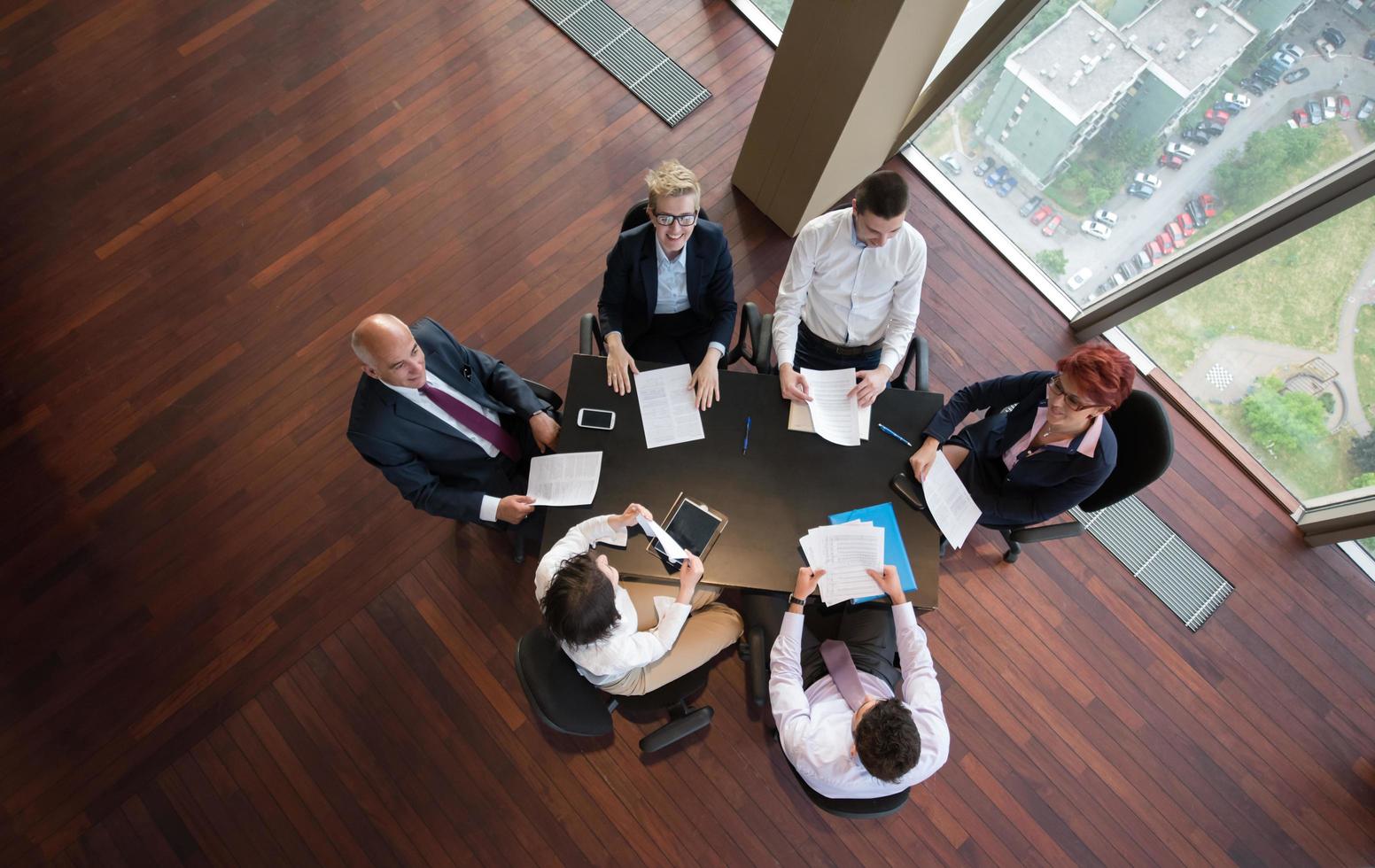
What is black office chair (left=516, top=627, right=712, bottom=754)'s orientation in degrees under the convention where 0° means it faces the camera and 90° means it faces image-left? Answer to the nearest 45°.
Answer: approximately 225°

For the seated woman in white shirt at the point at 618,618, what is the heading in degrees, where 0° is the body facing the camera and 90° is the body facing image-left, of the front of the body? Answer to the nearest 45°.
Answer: approximately 225°

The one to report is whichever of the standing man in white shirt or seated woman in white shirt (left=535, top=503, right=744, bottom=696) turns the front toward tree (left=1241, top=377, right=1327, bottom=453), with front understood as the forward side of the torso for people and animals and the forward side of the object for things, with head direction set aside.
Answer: the seated woman in white shirt

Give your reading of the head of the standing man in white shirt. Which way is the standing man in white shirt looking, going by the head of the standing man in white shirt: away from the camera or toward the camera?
toward the camera

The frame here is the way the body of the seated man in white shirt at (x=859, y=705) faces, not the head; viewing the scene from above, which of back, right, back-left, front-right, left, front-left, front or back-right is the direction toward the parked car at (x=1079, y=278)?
front

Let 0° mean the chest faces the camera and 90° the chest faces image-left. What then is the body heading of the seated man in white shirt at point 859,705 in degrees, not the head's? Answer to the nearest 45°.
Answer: approximately 180°

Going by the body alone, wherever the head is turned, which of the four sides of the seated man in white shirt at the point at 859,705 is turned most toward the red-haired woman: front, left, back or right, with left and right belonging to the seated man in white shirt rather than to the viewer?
front

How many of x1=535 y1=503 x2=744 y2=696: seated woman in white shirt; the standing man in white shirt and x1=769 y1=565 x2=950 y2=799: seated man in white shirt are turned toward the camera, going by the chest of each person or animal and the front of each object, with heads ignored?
1

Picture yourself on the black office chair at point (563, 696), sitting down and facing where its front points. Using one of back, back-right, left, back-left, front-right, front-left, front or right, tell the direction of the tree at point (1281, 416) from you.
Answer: front

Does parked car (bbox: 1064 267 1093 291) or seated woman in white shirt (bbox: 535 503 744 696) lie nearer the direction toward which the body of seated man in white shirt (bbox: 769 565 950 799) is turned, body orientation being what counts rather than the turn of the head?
the parked car

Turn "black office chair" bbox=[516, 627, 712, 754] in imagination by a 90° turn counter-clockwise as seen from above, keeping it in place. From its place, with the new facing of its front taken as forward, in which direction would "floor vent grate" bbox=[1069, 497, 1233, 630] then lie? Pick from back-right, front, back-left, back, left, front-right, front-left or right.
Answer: right

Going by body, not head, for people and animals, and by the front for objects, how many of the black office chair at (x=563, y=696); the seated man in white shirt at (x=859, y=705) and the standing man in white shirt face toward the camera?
1

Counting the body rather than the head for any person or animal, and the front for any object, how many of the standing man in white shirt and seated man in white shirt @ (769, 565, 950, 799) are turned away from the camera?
1

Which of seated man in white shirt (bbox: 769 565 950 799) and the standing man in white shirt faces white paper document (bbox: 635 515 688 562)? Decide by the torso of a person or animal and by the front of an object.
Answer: the standing man in white shirt

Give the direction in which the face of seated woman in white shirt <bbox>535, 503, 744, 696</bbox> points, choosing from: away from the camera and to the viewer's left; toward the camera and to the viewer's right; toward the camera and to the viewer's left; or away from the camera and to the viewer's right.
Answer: away from the camera and to the viewer's right

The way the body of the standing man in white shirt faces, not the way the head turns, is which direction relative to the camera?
toward the camera

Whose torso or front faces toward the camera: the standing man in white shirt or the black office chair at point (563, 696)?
the standing man in white shirt

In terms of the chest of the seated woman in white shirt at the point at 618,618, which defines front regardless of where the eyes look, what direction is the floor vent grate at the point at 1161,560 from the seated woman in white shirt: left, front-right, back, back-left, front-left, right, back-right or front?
front

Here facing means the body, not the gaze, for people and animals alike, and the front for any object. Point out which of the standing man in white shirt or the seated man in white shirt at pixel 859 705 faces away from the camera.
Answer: the seated man in white shirt
